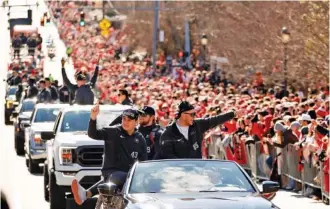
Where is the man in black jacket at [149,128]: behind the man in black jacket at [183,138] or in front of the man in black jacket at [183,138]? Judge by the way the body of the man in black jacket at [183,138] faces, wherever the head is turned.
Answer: behind

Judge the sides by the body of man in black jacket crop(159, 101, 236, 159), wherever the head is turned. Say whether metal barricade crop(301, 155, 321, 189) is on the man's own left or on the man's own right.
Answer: on the man's own left

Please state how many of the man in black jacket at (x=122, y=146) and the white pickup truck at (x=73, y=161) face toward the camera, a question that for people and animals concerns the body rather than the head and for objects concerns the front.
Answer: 2

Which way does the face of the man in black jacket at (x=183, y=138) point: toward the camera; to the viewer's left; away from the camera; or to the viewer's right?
to the viewer's right

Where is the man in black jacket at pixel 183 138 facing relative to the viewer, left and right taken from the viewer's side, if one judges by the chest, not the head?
facing the viewer and to the right of the viewer

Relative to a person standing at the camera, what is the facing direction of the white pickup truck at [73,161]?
facing the viewer

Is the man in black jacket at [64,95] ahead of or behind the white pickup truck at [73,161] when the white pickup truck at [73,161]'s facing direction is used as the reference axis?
behind
